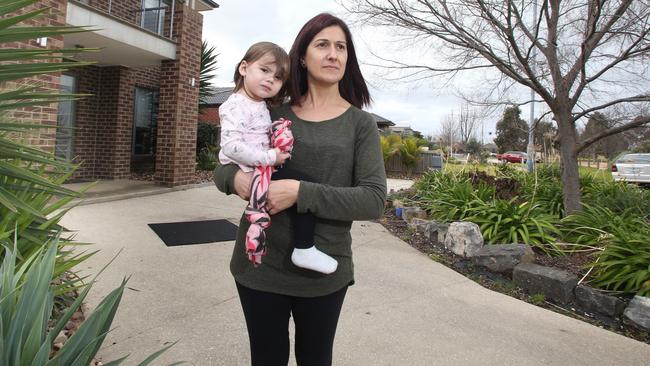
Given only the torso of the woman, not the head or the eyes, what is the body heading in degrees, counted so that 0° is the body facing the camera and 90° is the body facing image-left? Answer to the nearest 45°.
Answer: approximately 0°

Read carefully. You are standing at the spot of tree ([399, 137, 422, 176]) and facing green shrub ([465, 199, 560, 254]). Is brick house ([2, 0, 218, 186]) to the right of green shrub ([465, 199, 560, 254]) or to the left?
right

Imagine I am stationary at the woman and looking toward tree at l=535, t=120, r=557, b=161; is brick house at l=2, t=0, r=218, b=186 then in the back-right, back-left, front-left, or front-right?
front-left

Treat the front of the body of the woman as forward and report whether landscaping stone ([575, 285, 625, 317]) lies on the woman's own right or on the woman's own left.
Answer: on the woman's own left

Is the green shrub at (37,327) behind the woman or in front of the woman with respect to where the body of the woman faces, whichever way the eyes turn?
in front

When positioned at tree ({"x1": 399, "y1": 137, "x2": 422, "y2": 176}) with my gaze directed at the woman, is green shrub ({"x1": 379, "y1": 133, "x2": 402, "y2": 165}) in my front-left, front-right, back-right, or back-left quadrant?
front-right

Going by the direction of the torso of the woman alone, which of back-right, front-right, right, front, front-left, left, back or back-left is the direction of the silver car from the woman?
back-left

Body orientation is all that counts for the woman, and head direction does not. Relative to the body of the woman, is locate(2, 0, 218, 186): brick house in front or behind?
behind

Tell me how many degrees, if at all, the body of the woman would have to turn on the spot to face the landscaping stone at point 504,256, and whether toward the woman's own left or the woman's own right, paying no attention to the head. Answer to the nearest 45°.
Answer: approximately 135° to the woman's own left

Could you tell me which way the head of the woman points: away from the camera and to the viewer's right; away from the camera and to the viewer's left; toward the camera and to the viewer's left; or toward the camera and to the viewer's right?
toward the camera and to the viewer's right

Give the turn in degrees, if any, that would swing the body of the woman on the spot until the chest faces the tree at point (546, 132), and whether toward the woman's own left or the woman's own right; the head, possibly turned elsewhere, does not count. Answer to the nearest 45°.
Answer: approximately 135° to the woman's own left

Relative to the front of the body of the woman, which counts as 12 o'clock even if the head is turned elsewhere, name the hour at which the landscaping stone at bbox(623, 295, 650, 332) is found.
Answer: The landscaping stone is roughly at 8 o'clock from the woman.

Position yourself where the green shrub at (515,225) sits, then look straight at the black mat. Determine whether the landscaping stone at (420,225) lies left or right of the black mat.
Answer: right

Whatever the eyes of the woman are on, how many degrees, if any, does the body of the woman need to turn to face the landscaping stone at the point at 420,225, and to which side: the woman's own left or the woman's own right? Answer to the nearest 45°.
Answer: approximately 180°
